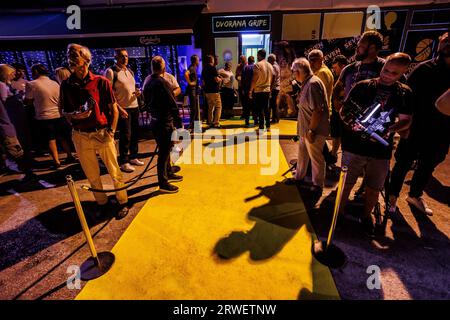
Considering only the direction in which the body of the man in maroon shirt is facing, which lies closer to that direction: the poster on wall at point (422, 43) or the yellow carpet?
the yellow carpet

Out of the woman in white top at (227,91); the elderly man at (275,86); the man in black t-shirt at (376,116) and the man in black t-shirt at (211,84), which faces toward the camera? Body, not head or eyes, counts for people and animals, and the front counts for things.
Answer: the man in black t-shirt at (376,116)

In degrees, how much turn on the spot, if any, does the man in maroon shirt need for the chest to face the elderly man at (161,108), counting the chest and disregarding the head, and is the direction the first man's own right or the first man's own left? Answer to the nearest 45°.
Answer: approximately 90° to the first man's own left

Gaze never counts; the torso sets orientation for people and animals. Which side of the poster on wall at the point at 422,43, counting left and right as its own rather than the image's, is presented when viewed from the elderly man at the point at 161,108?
front

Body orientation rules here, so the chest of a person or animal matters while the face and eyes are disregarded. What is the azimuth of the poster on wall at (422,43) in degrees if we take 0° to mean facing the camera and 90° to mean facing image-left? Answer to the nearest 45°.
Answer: approximately 0°

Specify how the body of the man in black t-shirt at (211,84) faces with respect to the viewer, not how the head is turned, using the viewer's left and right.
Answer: facing away from the viewer and to the right of the viewer
